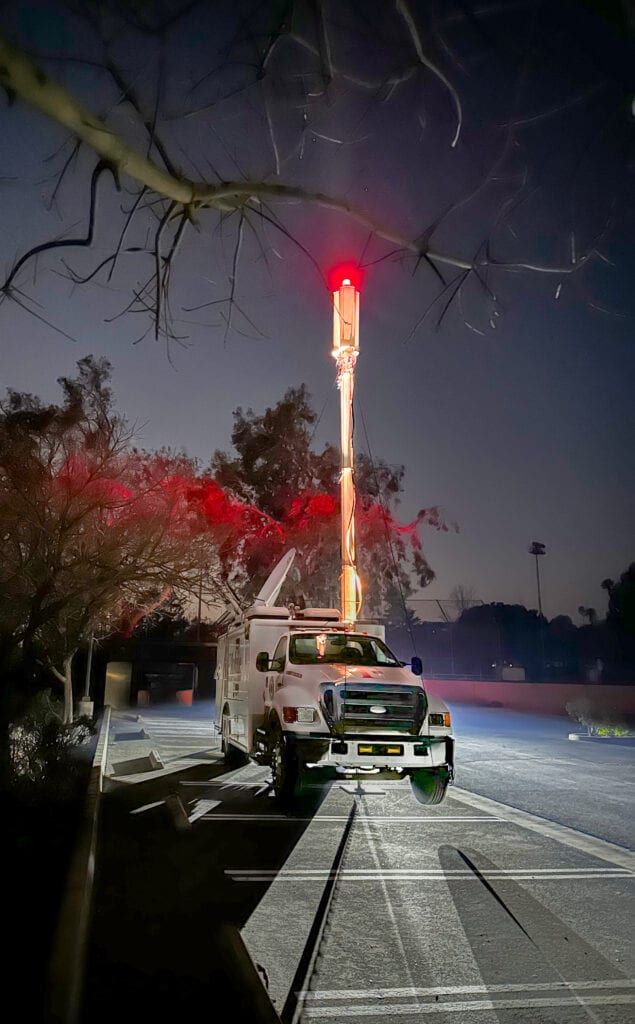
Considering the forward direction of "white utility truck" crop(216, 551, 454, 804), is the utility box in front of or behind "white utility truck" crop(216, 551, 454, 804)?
behind

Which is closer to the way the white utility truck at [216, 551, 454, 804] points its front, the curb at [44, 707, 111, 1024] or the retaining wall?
the curb

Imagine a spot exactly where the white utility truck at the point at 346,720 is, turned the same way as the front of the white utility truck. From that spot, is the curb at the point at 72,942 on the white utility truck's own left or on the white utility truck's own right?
on the white utility truck's own right

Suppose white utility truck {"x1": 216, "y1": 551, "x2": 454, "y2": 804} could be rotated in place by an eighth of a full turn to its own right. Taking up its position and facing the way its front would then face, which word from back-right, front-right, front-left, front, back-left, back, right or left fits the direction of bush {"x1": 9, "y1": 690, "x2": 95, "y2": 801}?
right

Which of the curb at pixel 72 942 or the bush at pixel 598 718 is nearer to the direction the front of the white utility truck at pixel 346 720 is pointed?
the curb

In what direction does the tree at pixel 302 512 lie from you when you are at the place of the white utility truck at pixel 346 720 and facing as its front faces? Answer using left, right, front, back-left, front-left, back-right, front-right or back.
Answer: back-left

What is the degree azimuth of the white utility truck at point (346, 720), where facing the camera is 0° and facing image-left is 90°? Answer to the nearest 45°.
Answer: approximately 315°

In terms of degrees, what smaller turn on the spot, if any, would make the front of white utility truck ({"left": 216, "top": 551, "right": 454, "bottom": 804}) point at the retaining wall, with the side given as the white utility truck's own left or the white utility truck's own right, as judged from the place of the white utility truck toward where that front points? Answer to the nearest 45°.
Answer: approximately 135° to the white utility truck's own left

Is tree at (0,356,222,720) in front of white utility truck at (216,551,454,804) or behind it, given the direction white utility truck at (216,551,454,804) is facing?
behind
